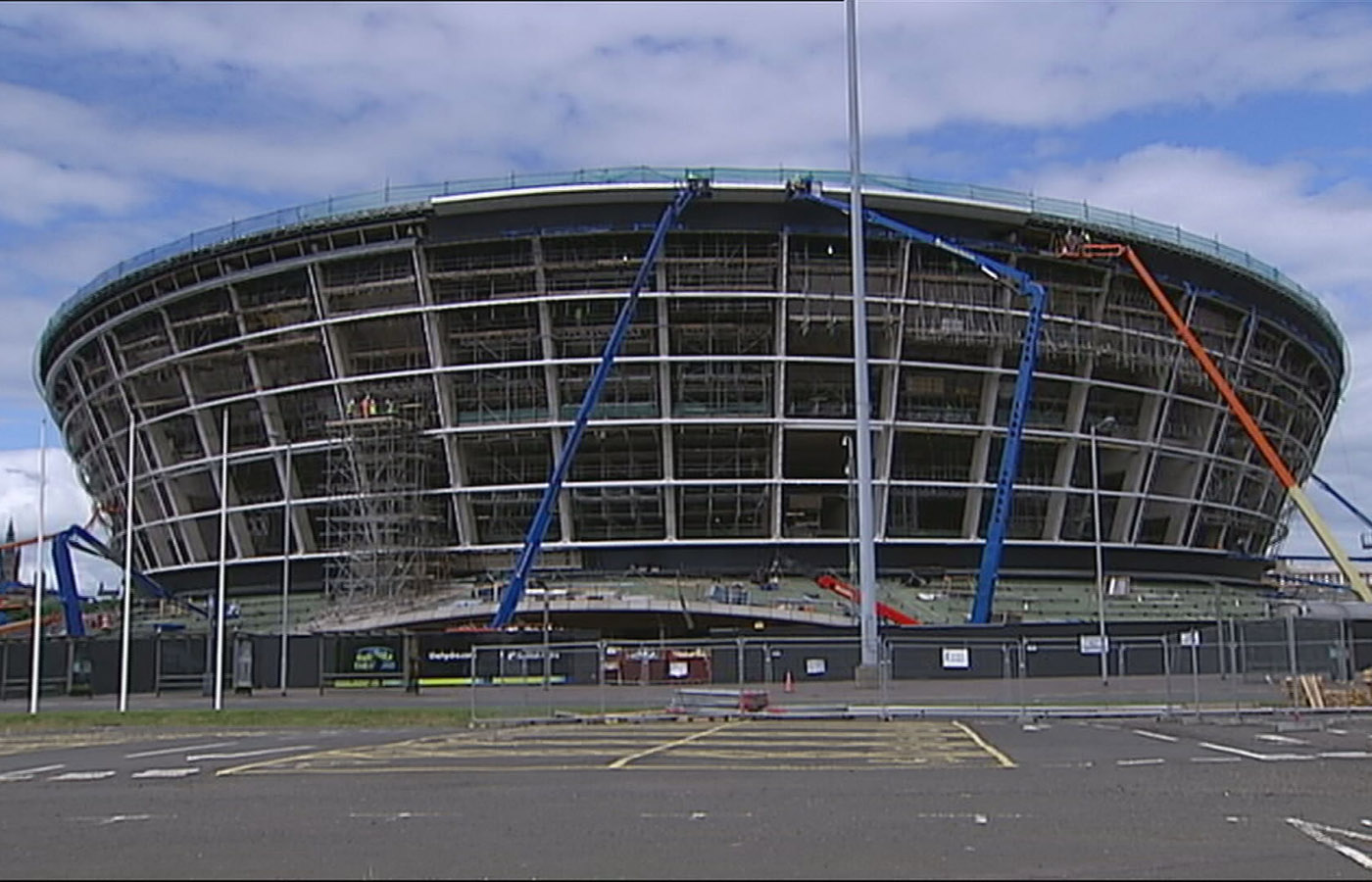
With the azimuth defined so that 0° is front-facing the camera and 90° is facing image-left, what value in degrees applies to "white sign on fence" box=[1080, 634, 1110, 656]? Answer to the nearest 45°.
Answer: approximately 0°

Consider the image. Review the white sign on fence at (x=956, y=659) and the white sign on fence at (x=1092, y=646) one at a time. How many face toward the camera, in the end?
2

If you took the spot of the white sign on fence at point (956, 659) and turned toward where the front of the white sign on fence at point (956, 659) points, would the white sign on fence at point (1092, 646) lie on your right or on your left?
on your left

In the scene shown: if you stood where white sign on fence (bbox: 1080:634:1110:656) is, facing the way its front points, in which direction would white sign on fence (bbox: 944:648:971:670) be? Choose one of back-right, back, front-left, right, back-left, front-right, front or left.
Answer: right

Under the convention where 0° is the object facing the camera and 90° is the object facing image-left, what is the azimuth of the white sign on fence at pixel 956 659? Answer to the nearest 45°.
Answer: approximately 0°
